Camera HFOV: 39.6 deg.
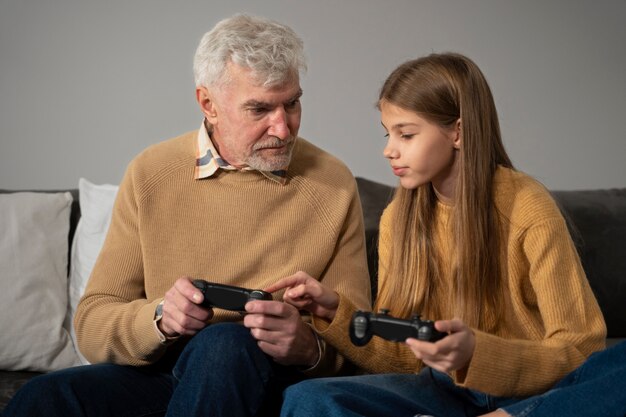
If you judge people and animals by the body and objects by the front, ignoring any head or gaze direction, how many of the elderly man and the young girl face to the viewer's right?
0

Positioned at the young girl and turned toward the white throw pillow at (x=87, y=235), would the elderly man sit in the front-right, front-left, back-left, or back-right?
front-left

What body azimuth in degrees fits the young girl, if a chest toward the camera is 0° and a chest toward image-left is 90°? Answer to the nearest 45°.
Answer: approximately 45°

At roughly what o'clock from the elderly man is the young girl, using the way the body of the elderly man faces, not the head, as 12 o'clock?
The young girl is roughly at 10 o'clock from the elderly man.

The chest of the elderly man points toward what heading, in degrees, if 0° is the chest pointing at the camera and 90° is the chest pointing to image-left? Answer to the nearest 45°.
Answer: approximately 0°

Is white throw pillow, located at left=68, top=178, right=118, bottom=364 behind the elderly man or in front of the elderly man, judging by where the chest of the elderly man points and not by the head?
behind

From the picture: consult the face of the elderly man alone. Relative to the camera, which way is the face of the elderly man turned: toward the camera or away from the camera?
toward the camera

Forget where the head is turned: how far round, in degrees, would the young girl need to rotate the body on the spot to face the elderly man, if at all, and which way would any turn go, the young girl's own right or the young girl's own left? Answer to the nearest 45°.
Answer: approximately 45° to the young girl's own right
